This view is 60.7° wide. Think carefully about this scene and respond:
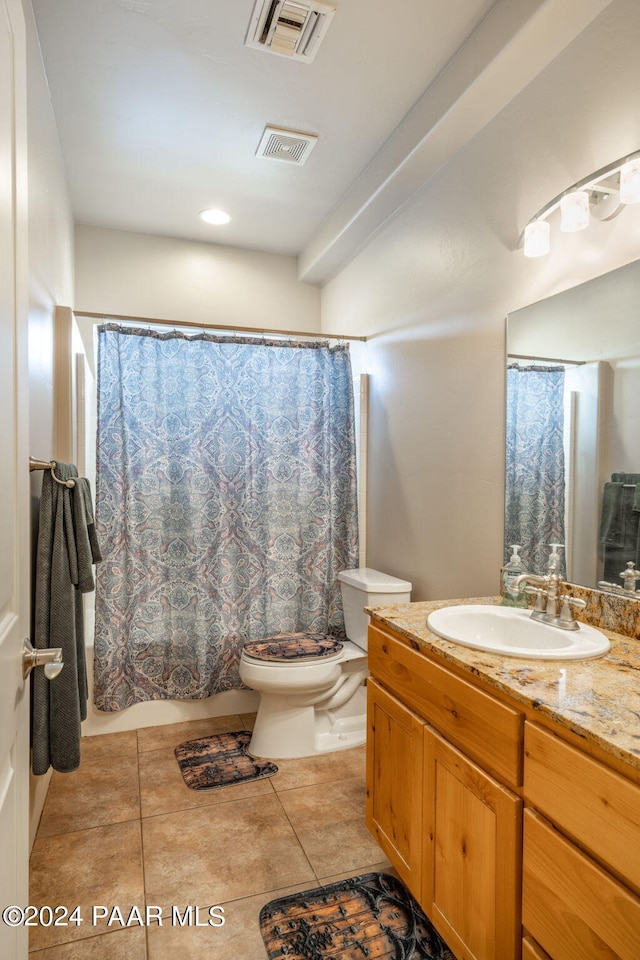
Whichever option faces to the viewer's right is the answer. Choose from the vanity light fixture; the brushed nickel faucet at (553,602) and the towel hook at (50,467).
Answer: the towel hook

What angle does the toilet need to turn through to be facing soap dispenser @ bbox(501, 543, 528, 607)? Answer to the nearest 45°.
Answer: approximately 135° to its left

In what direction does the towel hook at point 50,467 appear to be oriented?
to the viewer's right

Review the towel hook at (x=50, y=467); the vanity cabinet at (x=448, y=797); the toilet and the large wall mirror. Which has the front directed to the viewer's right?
the towel hook

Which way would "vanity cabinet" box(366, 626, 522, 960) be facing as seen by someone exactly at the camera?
facing the viewer and to the left of the viewer

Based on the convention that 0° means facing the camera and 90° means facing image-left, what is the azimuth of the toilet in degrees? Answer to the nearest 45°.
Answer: approximately 90°

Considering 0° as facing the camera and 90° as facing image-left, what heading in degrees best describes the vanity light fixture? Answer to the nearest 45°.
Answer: approximately 45°
